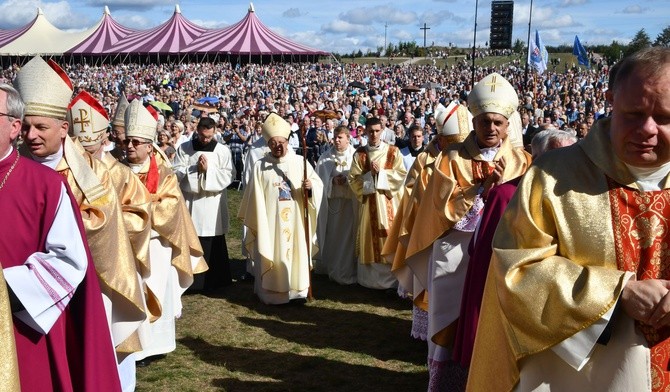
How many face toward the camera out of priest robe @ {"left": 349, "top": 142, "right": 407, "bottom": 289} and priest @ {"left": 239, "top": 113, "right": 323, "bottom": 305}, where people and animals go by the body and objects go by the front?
2

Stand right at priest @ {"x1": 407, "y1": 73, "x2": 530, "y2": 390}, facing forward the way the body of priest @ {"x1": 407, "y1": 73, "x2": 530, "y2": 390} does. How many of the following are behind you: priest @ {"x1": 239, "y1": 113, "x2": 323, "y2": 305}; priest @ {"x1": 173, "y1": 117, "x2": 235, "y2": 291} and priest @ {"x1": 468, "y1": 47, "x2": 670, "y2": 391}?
2

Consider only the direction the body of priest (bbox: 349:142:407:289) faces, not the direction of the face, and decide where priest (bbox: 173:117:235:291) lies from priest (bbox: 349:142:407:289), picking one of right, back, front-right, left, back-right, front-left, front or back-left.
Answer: right
